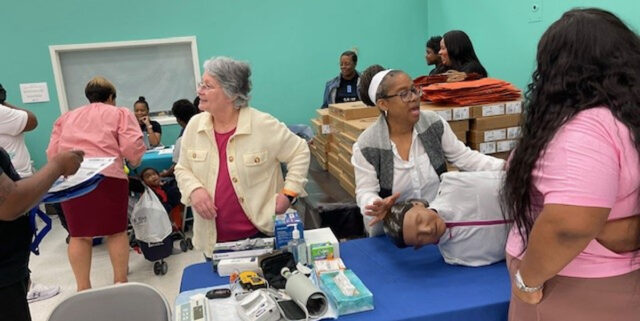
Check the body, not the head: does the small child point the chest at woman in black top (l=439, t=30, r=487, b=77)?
no

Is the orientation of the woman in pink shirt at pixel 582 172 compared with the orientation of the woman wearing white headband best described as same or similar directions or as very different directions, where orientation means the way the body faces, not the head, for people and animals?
very different directions

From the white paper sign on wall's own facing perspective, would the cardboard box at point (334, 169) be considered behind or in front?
in front

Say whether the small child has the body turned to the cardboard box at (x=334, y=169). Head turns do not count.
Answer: no

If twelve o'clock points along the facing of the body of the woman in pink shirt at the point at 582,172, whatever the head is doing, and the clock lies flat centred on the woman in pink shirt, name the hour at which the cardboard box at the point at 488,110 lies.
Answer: The cardboard box is roughly at 1 o'clock from the woman in pink shirt.

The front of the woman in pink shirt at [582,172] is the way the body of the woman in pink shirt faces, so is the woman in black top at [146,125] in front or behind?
in front

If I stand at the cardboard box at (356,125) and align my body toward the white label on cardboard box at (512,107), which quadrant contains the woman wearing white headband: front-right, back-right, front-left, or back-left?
front-right

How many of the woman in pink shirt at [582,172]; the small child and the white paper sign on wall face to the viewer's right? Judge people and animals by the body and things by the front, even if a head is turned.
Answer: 0

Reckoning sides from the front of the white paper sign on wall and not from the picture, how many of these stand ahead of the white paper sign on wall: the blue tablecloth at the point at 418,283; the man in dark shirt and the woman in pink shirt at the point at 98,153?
3

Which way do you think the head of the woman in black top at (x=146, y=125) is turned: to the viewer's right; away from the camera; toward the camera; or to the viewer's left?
toward the camera

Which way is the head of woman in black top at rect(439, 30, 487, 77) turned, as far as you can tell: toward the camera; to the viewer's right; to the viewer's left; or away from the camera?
to the viewer's left

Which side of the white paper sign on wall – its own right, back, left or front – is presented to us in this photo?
front

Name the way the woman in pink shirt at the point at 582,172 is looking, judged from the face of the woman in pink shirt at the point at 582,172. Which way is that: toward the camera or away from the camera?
away from the camera

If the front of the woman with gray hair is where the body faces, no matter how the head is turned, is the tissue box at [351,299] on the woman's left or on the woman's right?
on the woman's left

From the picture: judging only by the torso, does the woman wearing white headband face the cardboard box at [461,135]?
no

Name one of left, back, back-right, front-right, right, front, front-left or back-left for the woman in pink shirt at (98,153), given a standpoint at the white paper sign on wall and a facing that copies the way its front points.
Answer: front
